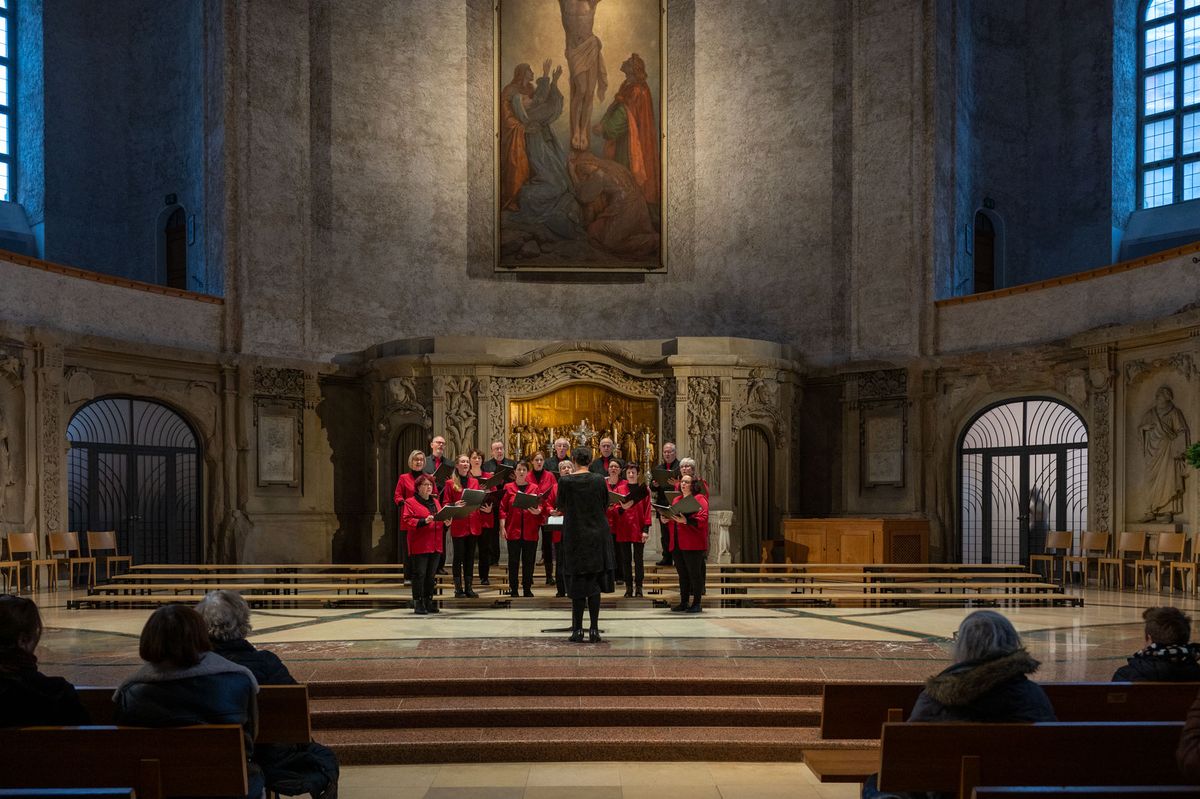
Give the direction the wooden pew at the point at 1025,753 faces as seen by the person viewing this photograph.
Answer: facing away from the viewer

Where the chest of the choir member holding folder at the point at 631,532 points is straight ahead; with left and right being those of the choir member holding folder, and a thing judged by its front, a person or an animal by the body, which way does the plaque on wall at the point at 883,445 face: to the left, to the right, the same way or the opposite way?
the same way

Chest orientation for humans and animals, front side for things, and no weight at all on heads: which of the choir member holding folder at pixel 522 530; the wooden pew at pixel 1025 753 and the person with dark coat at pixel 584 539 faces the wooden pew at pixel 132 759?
the choir member holding folder

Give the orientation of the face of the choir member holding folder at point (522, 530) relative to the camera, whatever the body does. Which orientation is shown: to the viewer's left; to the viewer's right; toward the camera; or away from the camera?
toward the camera

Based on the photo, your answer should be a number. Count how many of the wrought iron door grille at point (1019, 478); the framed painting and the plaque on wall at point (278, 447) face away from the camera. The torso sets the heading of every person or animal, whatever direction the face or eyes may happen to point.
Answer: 0

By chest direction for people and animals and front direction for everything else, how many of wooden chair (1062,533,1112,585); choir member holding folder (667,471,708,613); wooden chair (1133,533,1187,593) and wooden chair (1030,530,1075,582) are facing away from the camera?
0

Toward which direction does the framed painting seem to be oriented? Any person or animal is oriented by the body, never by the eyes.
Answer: toward the camera

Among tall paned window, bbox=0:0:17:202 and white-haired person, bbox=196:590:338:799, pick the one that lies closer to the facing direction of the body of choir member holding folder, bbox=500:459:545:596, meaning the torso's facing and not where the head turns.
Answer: the white-haired person

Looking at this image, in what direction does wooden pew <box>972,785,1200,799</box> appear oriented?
away from the camera

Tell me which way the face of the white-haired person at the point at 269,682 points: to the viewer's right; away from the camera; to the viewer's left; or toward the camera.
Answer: away from the camera

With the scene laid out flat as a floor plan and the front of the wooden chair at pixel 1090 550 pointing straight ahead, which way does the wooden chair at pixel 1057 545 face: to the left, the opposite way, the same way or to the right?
the same way
